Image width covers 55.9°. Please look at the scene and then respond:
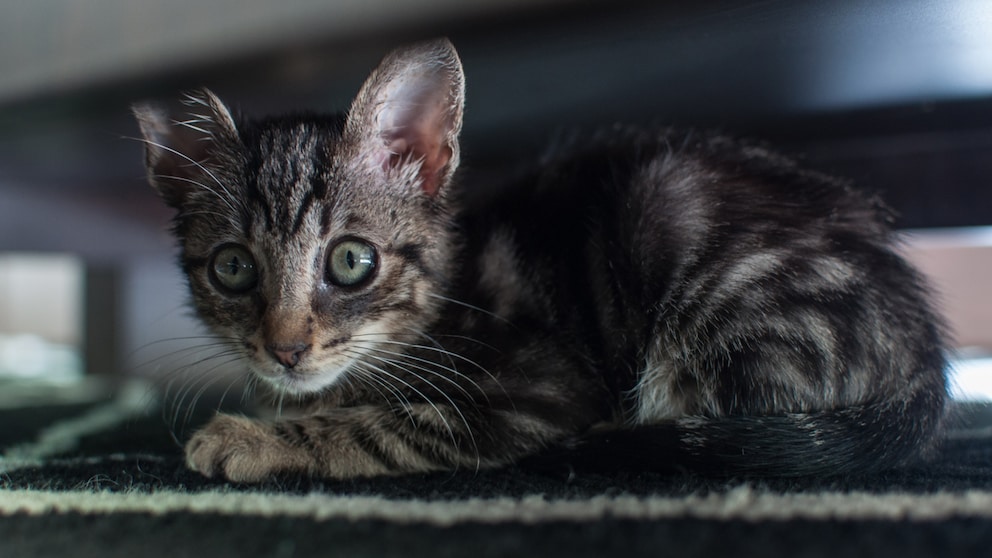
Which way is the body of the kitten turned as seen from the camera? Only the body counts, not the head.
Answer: to the viewer's left
